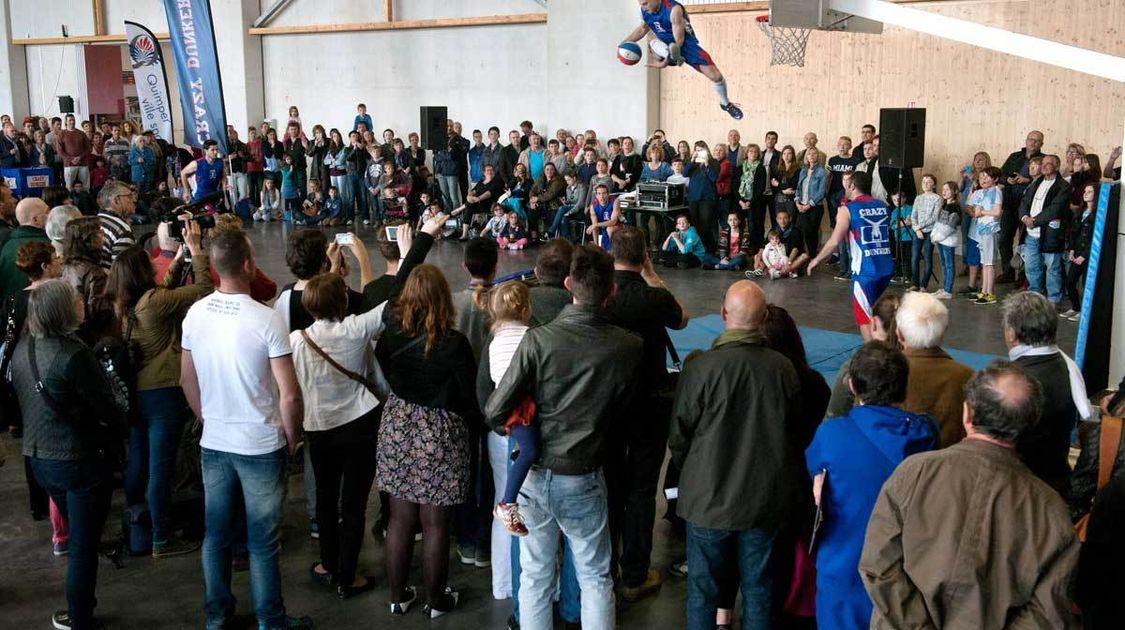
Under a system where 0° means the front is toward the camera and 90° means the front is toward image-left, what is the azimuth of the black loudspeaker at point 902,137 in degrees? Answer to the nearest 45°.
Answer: approximately 45°

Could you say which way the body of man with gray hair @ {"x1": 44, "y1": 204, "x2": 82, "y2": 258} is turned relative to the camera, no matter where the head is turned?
to the viewer's right

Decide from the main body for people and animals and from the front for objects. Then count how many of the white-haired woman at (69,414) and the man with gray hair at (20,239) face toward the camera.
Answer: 0

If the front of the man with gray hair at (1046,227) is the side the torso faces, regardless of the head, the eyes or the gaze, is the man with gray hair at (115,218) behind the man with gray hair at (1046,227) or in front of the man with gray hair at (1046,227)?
in front

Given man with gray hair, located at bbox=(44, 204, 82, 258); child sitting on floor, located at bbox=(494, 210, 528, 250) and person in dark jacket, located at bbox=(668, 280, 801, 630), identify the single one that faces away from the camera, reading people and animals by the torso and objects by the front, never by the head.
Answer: person in dark jacket, located at bbox=(668, 280, 801, 630)

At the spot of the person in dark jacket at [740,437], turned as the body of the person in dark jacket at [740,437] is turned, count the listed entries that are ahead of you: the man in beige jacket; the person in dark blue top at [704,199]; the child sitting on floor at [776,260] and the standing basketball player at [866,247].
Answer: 3

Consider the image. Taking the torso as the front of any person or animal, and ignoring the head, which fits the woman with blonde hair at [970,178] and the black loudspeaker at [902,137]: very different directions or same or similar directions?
same or similar directions

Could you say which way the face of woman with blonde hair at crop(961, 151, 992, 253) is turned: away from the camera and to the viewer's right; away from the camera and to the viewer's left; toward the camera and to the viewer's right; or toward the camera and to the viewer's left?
toward the camera and to the viewer's left

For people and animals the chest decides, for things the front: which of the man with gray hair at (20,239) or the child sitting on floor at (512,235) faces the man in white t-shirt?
the child sitting on floor

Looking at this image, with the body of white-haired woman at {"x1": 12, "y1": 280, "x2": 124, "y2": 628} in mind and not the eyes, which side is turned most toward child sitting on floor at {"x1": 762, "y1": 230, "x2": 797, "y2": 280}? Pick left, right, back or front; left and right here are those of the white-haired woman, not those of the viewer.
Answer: front

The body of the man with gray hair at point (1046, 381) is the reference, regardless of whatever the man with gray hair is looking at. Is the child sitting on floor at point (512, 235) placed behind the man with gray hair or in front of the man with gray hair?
in front

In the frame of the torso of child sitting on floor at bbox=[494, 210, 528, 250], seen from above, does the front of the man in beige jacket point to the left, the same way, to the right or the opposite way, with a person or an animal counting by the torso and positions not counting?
the opposite way

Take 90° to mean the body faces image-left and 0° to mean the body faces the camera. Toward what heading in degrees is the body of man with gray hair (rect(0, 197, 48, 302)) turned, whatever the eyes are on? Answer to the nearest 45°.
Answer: approximately 225°

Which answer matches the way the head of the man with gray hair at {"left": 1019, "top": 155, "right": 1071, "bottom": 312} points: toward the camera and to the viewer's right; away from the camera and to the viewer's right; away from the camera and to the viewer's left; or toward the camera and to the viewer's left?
toward the camera and to the viewer's left

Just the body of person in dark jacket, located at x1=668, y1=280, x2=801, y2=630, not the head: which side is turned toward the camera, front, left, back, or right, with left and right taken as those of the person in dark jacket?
back

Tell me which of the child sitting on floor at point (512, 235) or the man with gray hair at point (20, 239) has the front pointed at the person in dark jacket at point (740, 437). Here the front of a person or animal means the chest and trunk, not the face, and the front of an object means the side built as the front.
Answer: the child sitting on floor

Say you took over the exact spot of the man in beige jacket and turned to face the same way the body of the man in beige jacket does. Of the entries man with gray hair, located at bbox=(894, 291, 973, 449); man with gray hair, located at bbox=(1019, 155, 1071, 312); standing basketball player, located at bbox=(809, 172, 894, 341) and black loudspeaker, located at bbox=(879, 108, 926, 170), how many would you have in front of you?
4

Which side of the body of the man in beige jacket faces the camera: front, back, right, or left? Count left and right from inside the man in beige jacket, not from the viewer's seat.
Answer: back
